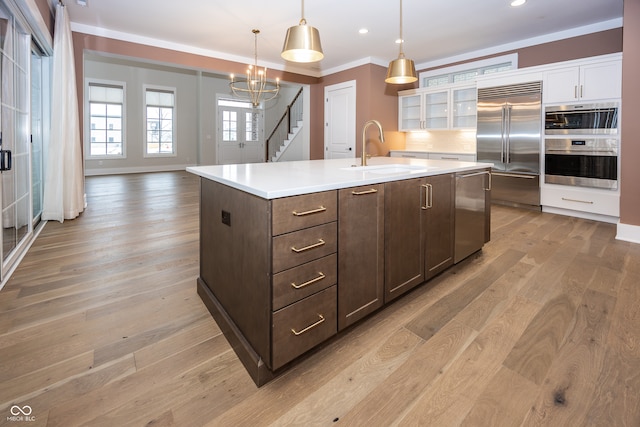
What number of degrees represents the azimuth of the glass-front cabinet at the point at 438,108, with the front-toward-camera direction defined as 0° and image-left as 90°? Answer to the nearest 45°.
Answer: approximately 45°

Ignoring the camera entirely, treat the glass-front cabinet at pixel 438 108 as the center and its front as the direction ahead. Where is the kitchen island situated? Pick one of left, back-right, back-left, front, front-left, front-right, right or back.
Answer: front-left

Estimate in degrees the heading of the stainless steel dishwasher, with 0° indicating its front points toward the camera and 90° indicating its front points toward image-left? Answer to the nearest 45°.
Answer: approximately 315°

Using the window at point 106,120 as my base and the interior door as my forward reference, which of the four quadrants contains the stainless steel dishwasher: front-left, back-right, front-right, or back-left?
front-right

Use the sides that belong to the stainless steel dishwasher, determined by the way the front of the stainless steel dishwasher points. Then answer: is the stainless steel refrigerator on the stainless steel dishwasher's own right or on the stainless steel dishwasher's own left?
on the stainless steel dishwasher's own left

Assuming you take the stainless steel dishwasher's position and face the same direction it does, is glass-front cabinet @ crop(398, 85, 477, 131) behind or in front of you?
behind

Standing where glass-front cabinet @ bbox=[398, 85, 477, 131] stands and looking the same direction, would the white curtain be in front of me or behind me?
in front

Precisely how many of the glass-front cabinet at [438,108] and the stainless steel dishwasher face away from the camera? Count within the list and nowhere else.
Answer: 0

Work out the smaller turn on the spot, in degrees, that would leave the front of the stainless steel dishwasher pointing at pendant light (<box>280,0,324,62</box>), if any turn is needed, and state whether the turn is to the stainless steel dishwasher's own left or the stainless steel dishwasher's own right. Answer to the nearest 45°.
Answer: approximately 90° to the stainless steel dishwasher's own right

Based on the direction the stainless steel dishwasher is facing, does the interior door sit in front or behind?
behind

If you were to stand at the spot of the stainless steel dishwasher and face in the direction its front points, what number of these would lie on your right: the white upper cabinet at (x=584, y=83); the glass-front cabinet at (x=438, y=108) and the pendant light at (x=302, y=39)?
1
